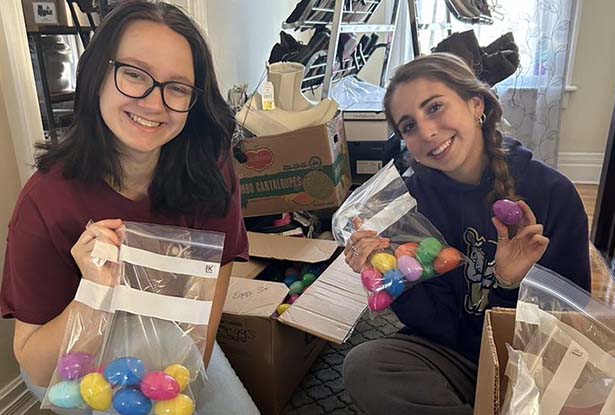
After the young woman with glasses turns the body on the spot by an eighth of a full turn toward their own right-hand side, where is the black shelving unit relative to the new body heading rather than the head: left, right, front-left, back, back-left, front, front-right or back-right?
back-right

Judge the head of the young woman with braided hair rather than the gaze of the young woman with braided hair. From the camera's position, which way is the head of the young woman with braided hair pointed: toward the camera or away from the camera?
toward the camera

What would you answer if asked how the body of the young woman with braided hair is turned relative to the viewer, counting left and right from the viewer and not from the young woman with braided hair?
facing the viewer and to the left of the viewer

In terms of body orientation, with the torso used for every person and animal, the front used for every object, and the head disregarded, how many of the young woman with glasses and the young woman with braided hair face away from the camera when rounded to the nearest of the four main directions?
0

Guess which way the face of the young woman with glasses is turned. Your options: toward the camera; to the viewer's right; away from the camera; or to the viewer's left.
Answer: toward the camera

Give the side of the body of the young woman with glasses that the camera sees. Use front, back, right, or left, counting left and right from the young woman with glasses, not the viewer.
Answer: front

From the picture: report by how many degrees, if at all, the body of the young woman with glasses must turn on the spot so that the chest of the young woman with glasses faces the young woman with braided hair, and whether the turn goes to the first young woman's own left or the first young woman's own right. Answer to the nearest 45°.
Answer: approximately 90° to the first young woman's own left
